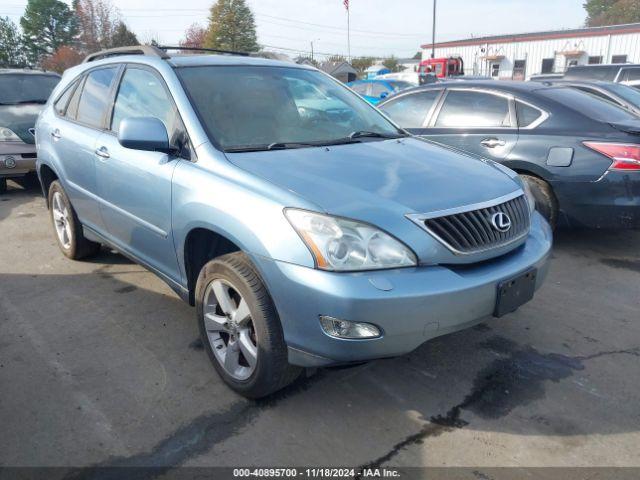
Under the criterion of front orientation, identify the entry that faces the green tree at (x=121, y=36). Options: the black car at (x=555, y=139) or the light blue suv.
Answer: the black car

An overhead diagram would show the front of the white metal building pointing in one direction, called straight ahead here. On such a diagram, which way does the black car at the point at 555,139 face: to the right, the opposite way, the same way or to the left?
to the right

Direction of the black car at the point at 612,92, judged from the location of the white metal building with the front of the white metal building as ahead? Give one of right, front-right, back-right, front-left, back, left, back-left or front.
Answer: front-left

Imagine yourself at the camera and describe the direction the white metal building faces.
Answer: facing the viewer and to the left of the viewer

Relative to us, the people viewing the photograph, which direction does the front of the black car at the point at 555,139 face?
facing away from the viewer and to the left of the viewer

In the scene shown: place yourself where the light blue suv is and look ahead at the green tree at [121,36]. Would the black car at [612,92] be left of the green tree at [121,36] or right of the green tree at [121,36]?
right

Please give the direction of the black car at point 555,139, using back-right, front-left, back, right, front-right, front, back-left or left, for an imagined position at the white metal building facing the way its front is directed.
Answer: front-left

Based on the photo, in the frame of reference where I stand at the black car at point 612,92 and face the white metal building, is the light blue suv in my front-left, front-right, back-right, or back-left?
back-left

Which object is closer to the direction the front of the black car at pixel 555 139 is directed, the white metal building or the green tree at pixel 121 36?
the green tree

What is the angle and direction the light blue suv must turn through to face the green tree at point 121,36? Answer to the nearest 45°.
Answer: approximately 135° to its left

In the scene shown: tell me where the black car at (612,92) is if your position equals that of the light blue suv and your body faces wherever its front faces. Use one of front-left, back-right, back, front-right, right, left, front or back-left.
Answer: left

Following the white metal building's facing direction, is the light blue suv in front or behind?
in front

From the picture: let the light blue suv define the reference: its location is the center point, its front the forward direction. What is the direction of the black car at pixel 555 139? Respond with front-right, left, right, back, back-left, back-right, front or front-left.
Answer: left
